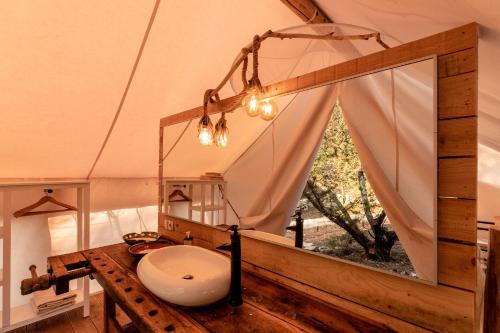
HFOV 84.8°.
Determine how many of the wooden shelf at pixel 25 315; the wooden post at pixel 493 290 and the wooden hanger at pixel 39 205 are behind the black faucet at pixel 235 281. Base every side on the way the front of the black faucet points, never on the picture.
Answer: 1

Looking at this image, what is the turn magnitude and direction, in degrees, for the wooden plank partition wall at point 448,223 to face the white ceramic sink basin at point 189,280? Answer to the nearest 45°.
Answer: approximately 45° to its right

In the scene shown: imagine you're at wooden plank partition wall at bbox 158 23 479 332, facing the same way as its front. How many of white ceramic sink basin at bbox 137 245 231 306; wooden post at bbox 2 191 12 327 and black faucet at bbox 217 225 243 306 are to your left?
0

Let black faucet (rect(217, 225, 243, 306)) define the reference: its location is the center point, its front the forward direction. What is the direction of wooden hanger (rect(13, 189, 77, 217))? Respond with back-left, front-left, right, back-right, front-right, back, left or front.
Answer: front-right

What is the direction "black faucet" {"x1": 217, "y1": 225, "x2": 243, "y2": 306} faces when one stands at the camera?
facing to the left of the viewer

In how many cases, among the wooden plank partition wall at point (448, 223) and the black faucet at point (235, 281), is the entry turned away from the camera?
0

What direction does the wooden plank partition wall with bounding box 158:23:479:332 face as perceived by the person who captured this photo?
facing the viewer and to the left of the viewer

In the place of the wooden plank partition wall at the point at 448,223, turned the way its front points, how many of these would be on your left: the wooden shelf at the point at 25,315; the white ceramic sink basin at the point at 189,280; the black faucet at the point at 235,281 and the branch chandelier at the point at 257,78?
0
